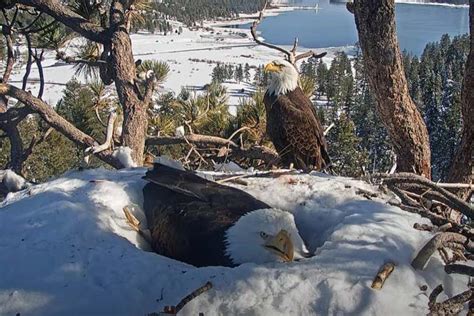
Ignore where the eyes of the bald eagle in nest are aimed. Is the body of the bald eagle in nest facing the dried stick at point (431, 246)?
yes

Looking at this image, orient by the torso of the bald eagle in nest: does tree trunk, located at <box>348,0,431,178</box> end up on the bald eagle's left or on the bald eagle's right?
on the bald eagle's left

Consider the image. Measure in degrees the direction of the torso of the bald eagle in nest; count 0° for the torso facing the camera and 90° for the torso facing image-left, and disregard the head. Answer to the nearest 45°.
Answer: approximately 315°

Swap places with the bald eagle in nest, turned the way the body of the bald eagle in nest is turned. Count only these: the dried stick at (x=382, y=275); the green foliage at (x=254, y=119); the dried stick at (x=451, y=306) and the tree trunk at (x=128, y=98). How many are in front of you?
2

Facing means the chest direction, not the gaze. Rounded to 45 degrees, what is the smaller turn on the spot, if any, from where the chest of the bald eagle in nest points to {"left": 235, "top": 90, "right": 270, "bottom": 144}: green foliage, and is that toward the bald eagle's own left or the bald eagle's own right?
approximately 135° to the bald eagle's own left

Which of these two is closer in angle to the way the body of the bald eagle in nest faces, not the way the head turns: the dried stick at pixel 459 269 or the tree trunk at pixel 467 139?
the dried stick

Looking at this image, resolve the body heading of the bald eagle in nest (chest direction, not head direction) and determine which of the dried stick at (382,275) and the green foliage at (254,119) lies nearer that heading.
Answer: the dried stick

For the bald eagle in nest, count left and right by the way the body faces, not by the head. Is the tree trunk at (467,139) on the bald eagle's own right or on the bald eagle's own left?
on the bald eagle's own left

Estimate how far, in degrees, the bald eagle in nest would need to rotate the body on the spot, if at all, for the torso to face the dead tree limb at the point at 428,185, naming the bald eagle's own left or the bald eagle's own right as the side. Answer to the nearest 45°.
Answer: approximately 45° to the bald eagle's own left

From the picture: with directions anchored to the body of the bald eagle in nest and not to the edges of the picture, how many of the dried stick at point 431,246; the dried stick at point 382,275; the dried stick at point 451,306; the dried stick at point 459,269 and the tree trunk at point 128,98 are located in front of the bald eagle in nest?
4
